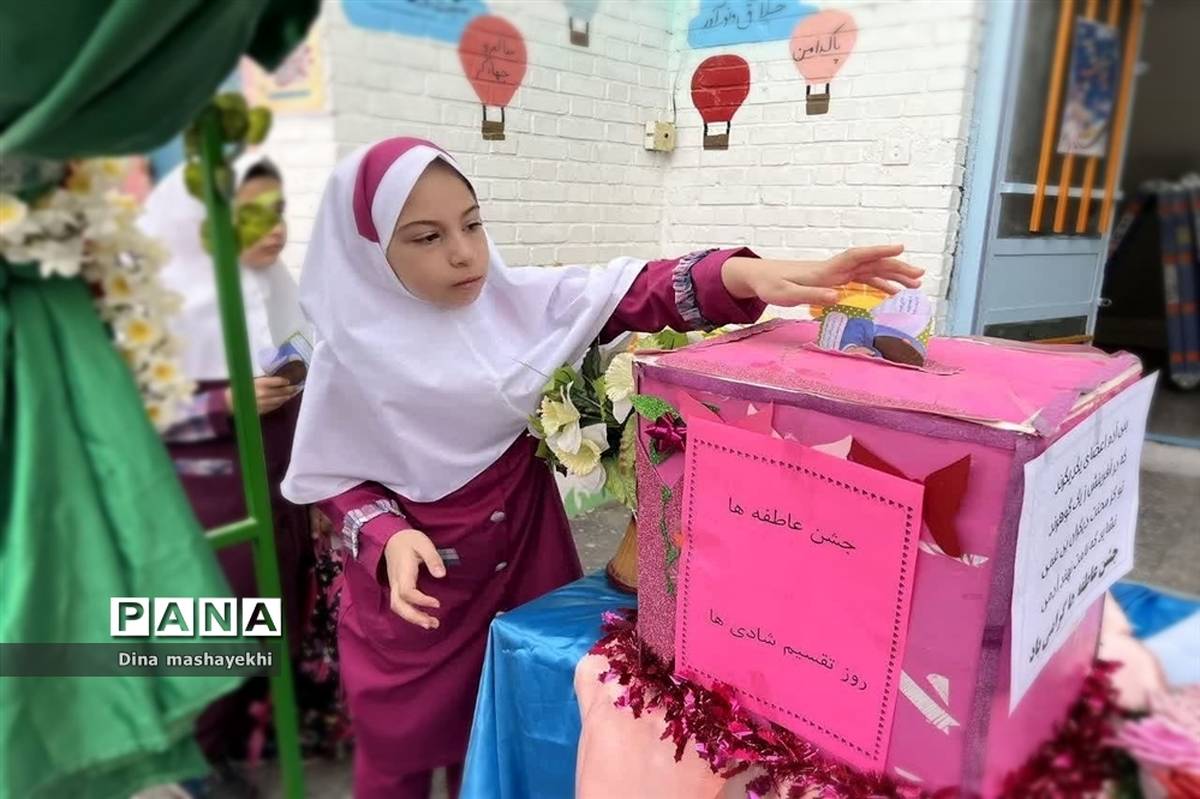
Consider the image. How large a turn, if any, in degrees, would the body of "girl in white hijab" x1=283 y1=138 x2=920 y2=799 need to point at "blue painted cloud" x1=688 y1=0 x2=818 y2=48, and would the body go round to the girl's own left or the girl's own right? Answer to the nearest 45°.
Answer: approximately 90° to the girl's own left

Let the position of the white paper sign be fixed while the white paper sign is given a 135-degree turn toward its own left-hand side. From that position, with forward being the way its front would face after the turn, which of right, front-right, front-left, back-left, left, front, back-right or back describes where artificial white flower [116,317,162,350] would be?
back-left

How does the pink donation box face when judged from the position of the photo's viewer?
facing the viewer and to the left of the viewer

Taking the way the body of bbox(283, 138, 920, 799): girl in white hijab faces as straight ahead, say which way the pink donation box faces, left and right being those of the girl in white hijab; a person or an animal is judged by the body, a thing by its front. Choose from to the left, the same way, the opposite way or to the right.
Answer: to the right

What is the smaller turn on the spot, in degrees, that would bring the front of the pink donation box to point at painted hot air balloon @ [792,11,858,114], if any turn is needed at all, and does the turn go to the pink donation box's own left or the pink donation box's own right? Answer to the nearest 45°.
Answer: approximately 135° to the pink donation box's own right

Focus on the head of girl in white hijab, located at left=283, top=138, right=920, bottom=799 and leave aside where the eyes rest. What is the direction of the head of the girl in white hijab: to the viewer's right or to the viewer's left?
to the viewer's right

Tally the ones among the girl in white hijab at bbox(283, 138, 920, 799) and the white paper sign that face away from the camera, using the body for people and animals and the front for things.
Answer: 0

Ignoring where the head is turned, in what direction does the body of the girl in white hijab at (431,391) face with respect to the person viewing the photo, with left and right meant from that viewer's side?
facing the viewer and to the right of the viewer

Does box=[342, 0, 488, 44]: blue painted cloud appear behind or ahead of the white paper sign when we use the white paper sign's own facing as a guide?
behind
